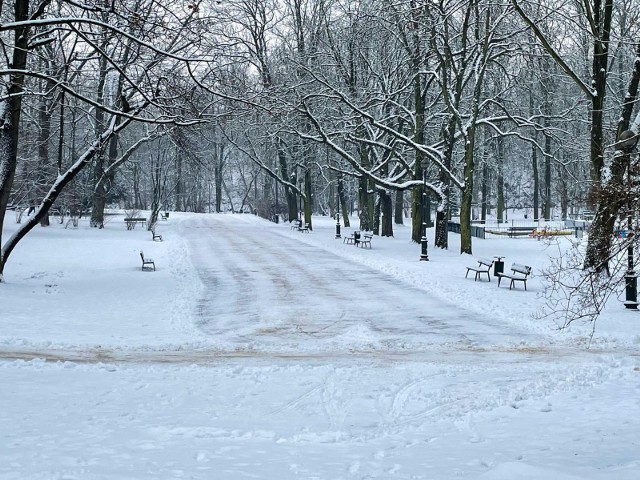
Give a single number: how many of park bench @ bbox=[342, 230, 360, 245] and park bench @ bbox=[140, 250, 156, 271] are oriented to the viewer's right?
1

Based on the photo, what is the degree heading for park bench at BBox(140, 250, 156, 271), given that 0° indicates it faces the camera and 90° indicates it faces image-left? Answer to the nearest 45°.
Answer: approximately 270°

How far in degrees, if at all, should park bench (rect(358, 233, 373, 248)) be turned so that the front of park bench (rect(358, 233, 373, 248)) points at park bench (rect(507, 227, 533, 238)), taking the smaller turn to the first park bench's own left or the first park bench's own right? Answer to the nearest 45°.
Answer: approximately 180°

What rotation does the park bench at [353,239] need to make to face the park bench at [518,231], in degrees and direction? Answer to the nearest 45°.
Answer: approximately 180°

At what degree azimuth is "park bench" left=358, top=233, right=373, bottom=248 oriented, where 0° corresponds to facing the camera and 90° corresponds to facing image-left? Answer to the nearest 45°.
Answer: approximately 45°
